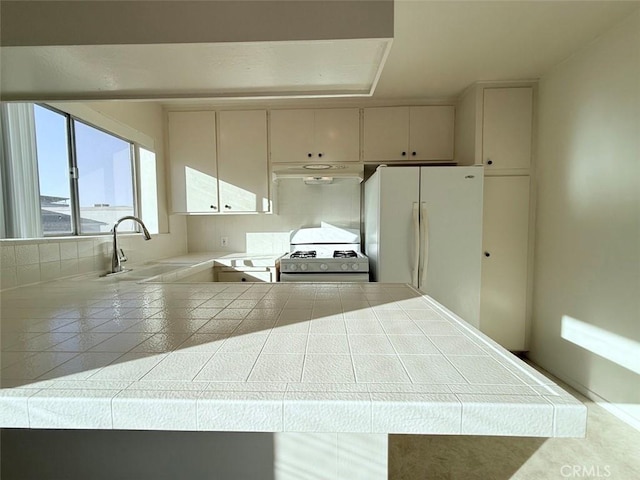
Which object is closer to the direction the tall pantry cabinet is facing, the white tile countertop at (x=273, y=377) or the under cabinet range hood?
the white tile countertop

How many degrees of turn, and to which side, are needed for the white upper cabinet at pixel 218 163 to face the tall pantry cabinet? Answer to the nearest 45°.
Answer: approximately 45° to its left

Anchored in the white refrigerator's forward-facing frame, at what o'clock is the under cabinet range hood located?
The under cabinet range hood is roughly at 3 o'clock from the white refrigerator.

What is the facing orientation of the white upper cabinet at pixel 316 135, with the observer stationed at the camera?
facing the viewer

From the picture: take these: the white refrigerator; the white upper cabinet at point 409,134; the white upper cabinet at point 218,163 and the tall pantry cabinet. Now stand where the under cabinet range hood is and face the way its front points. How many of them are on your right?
1

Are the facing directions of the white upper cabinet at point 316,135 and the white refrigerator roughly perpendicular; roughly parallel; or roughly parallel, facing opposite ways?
roughly parallel

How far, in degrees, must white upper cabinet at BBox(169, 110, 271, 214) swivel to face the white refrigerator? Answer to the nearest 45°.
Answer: approximately 45° to its left

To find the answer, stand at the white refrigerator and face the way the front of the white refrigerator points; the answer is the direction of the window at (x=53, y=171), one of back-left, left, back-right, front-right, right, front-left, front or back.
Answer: front-right

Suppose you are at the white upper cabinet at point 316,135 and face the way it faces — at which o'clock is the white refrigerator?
The white refrigerator is roughly at 10 o'clock from the white upper cabinet.

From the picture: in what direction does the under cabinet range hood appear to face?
toward the camera

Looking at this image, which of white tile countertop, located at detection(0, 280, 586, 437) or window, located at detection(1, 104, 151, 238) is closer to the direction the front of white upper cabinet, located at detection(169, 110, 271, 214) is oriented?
the white tile countertop

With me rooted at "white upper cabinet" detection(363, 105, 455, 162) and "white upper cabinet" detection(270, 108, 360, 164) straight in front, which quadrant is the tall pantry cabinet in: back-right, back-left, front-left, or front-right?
back-left

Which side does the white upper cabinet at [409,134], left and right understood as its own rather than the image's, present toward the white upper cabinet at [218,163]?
right

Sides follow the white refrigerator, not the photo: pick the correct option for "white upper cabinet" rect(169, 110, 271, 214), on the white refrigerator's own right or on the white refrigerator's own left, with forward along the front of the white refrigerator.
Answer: on the white refrigerator's own right

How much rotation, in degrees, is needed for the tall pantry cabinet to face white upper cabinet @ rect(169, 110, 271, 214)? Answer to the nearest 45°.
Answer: approximately 45° to its right

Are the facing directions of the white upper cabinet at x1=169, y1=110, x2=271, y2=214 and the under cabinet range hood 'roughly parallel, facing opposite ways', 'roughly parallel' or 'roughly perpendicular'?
roughly parallel
